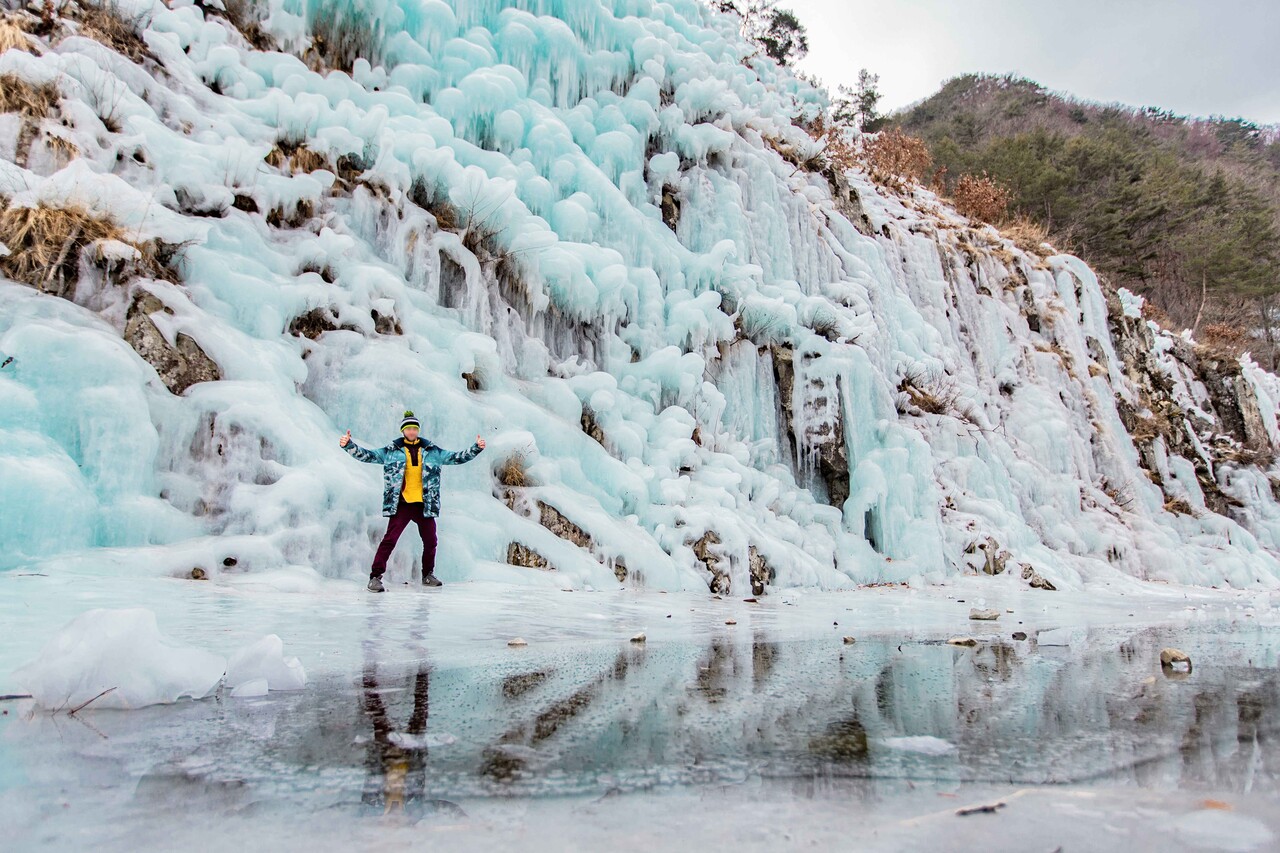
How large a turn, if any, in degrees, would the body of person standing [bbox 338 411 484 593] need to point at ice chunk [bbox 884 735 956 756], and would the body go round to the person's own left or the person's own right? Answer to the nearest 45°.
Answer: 0° — they already face it

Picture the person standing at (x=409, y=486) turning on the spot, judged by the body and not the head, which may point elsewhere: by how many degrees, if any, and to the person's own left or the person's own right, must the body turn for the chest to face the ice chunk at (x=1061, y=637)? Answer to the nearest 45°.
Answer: approximately 45° to the person's own left

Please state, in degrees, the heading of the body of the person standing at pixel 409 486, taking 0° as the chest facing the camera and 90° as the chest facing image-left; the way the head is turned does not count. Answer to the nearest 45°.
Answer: approximately 0°

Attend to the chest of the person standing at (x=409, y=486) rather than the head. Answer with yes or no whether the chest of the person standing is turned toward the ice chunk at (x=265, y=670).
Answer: yes

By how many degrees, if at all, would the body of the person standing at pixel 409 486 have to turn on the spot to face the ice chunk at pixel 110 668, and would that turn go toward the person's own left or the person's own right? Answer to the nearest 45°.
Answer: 0° — they already face it
